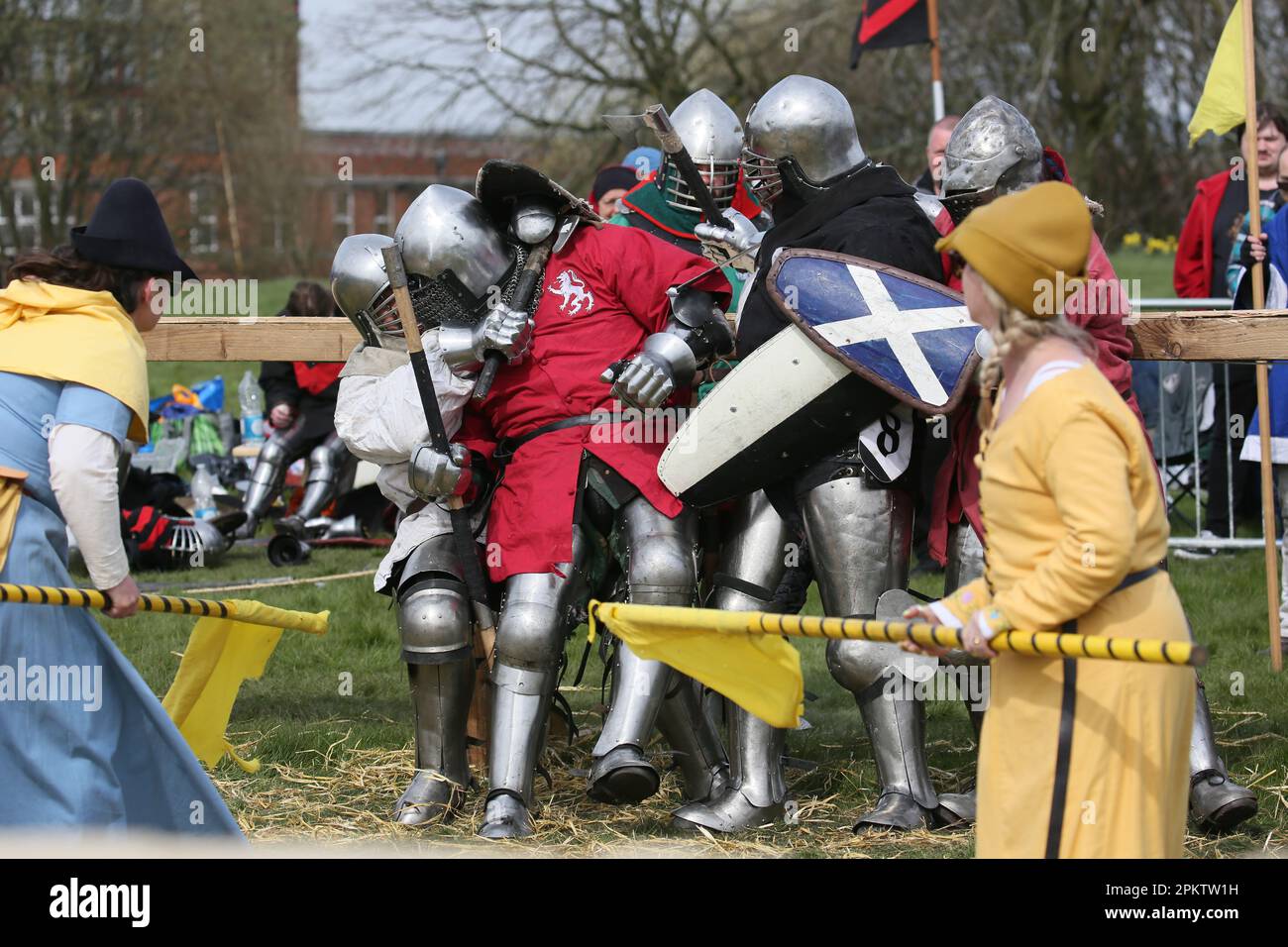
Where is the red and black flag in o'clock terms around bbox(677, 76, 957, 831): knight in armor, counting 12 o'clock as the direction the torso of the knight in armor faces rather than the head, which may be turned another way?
The red and black flag is roughly at 3 o'clock from the knight in armor.

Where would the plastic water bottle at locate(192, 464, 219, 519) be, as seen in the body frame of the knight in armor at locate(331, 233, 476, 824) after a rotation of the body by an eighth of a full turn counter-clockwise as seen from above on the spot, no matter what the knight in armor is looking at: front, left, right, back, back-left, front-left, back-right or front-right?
left

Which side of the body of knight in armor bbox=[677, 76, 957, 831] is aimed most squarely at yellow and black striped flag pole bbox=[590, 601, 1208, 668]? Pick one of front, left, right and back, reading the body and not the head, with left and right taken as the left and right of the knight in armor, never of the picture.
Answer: left

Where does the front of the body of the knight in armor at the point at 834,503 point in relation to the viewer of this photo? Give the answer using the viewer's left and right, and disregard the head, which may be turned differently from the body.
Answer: facing to the left of the viewer

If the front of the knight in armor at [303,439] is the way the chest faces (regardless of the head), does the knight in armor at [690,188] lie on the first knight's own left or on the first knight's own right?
on the first knight's own left

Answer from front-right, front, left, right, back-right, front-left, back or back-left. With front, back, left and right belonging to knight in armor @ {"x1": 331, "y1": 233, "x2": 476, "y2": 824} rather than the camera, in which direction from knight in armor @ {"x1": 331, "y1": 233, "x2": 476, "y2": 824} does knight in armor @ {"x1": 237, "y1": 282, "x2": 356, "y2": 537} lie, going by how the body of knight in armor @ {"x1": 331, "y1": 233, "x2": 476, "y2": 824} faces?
back-left

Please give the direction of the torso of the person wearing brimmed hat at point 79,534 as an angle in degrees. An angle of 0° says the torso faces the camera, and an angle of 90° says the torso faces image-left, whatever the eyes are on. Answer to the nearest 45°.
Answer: approximately 225°

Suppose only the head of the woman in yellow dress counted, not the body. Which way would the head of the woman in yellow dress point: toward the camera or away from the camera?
away from the camera

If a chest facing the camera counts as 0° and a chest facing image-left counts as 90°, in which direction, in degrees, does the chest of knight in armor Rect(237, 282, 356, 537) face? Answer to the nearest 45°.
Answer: approximately 45°

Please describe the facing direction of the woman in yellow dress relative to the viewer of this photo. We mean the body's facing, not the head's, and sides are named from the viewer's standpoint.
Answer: facing to the left of the viewer

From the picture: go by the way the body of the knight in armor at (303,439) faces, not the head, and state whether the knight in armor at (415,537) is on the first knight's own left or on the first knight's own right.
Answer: on the first knight's own left
